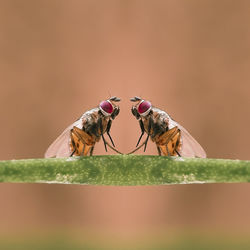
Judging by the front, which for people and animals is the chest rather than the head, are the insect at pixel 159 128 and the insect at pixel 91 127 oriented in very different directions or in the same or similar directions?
very different directions

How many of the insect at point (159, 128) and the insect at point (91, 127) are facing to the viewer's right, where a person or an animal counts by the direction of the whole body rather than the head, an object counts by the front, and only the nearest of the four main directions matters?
1

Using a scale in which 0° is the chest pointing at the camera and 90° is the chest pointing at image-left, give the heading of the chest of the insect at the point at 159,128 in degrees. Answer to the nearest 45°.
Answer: approximately 90°

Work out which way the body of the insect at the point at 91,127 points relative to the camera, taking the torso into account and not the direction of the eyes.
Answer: to the viewer's right
